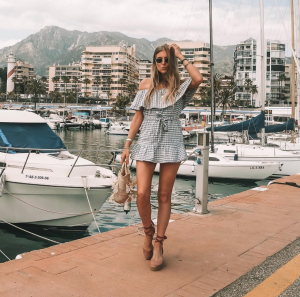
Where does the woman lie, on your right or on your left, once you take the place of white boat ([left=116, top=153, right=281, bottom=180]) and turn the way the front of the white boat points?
on your right

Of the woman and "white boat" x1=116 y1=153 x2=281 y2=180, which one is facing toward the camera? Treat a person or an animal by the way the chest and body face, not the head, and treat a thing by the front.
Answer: the woman

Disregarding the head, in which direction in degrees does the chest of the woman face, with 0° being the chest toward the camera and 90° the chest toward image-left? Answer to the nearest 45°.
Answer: approximately 0°

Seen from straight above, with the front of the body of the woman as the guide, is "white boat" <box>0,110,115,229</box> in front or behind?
behind

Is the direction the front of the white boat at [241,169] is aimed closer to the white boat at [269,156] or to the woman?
the white boat

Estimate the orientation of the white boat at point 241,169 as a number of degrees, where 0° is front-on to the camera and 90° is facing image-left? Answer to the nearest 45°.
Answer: approximately 270°

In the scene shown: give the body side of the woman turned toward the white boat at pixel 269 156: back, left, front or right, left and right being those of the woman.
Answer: back

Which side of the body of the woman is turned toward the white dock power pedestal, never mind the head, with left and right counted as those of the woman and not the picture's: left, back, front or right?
back

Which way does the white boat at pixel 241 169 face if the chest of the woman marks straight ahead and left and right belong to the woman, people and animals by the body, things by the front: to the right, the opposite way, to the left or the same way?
to the left

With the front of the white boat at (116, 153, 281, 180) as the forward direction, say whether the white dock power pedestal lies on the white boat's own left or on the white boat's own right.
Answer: on the white boat's own right

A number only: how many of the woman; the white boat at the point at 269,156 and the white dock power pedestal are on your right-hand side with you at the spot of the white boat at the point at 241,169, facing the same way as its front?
2

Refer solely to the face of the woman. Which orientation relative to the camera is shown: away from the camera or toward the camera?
toward the camera

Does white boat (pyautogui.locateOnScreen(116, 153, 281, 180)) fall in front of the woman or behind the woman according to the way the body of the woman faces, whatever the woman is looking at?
behind
